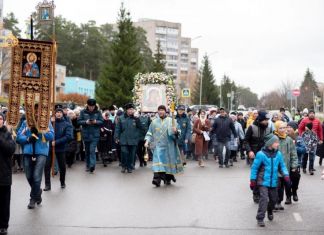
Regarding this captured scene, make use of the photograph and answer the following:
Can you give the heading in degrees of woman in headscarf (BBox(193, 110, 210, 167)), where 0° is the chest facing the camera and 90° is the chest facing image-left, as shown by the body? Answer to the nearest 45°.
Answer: approximately 0°

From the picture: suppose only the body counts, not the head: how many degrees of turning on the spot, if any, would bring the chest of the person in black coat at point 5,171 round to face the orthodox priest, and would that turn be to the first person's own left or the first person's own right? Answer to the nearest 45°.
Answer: approximately 135° to the first person's own left

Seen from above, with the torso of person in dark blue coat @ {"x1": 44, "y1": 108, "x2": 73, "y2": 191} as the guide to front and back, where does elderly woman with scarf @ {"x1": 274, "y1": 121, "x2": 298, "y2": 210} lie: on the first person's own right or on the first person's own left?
on the first person's own left

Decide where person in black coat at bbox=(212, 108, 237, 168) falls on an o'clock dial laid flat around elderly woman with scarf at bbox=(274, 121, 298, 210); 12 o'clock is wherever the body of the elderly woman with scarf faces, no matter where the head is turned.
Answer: The person in black coat is roughly at 4 o'clock from the elderly woman with scarf.

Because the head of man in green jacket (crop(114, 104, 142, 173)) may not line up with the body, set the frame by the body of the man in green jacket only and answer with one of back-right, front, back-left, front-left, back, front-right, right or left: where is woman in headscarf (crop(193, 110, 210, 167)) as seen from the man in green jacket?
back-left

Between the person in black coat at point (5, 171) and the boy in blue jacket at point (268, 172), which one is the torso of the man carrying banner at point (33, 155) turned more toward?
the person in black coat
